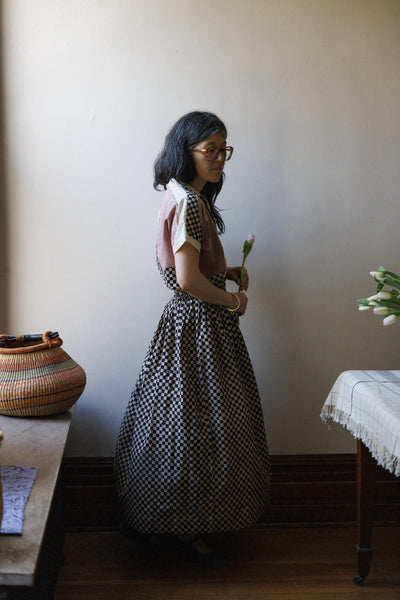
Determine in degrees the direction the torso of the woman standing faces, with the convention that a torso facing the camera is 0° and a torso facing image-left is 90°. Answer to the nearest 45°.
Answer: approximately 270°

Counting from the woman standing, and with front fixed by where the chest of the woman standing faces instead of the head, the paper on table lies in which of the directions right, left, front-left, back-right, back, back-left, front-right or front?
back-right

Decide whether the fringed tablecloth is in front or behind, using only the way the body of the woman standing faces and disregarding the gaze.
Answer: in front

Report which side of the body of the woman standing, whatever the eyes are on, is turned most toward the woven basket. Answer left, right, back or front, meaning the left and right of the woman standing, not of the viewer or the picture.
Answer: back

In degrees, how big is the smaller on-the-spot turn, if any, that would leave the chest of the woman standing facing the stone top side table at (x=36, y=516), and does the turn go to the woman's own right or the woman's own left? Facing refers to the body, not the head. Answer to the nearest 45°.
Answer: approximately 135° to the woman's own right
